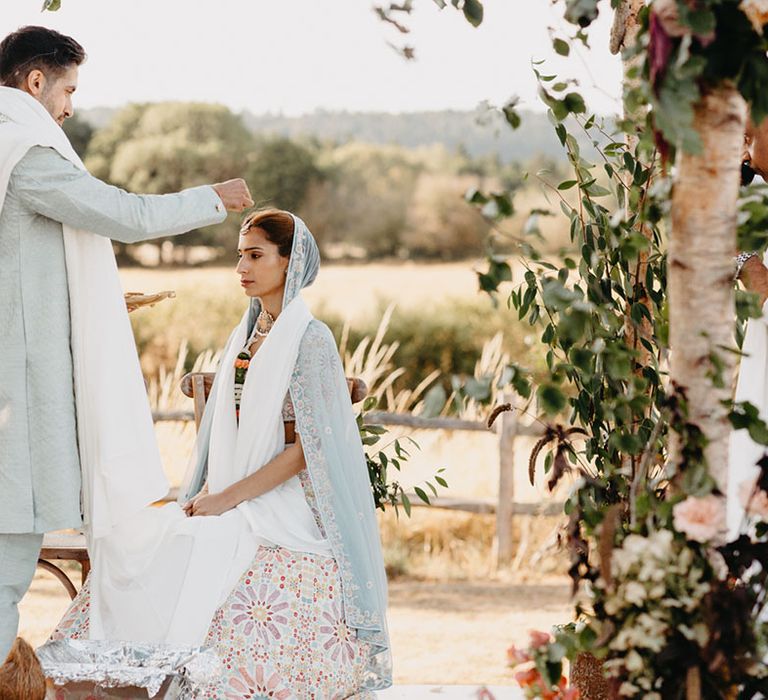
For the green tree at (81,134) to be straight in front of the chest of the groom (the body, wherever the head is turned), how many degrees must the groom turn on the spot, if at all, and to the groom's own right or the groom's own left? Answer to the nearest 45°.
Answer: approximately 90° to the groom's own left

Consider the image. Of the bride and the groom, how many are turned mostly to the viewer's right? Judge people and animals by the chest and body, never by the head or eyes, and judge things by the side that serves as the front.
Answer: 1

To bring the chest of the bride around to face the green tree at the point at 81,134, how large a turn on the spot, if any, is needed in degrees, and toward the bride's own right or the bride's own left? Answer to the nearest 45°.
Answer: approximately 135° to the bride's own right

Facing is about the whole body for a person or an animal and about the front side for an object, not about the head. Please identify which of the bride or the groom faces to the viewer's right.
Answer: the groom

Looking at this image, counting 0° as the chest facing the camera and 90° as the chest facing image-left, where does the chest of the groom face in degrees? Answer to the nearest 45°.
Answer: approximately 270°

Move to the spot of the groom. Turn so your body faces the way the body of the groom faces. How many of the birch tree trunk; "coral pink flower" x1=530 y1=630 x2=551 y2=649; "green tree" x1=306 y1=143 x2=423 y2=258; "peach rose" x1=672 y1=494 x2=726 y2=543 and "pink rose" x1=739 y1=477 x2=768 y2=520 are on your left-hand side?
1

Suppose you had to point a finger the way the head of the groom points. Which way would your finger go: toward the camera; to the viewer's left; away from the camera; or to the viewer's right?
to the viewer's right

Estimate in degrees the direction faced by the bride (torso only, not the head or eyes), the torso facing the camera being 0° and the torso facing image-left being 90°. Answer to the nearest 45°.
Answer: approximately 45°

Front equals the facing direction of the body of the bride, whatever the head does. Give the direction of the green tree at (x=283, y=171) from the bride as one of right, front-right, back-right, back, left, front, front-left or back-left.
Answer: back-right

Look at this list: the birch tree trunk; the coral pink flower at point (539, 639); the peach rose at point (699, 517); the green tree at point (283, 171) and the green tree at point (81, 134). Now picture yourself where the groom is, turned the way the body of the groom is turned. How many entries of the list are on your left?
2

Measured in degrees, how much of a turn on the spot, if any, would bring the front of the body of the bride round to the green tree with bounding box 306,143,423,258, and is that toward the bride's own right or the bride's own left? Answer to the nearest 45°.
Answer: approximately 135° to the bride's own right

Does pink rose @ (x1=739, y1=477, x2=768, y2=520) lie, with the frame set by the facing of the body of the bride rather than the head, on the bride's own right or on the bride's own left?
on the bride's own left
